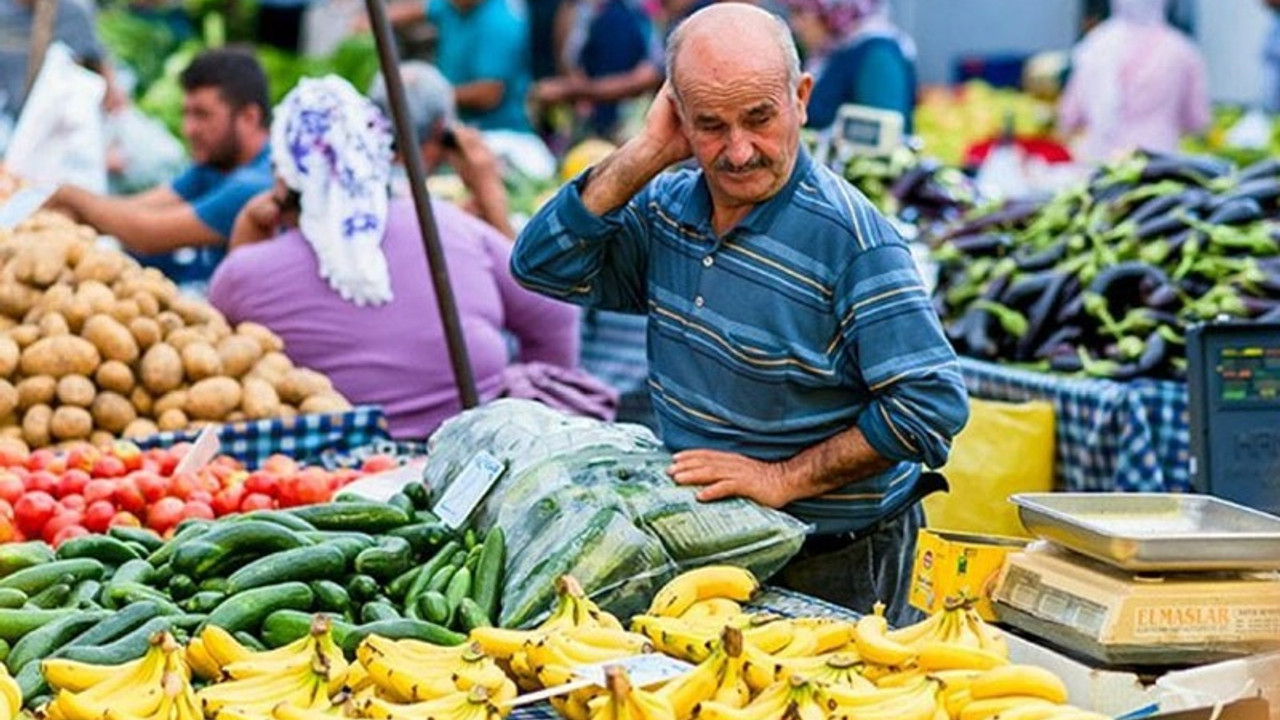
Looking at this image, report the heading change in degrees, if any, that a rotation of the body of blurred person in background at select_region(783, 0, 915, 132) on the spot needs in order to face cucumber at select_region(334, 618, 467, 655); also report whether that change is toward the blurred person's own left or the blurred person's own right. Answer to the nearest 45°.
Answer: approximately 90° to the blurred person's own left

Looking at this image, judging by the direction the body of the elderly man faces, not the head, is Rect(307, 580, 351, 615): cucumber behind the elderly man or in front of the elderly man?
in front

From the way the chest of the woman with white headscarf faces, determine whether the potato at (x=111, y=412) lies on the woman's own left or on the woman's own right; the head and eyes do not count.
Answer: on the woman's own left

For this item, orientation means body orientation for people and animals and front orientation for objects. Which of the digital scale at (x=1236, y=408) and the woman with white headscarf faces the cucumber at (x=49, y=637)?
the digital scale

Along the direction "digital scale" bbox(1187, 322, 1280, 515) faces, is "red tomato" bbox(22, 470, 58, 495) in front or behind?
in front

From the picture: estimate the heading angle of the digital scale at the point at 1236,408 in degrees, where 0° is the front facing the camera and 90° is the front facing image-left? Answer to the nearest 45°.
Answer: approximately 45°

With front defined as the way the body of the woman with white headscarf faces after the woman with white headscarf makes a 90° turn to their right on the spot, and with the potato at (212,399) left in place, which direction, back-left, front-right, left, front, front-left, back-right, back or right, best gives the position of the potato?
back-right

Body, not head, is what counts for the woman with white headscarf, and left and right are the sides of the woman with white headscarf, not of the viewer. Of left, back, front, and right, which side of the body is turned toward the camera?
back

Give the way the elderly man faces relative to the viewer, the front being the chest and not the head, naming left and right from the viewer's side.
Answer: facing the viewer and to the left of the viewer

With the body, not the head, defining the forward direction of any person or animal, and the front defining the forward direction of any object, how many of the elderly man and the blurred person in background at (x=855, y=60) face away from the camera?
0
